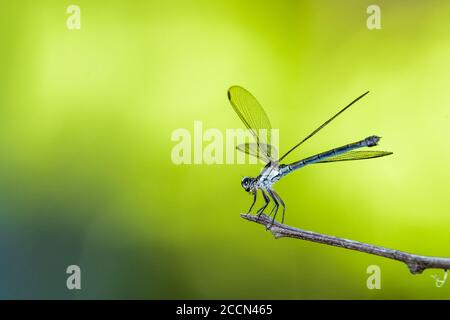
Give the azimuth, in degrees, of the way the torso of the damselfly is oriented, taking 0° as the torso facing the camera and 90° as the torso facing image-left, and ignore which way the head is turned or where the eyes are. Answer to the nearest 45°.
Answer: approximately 90°
